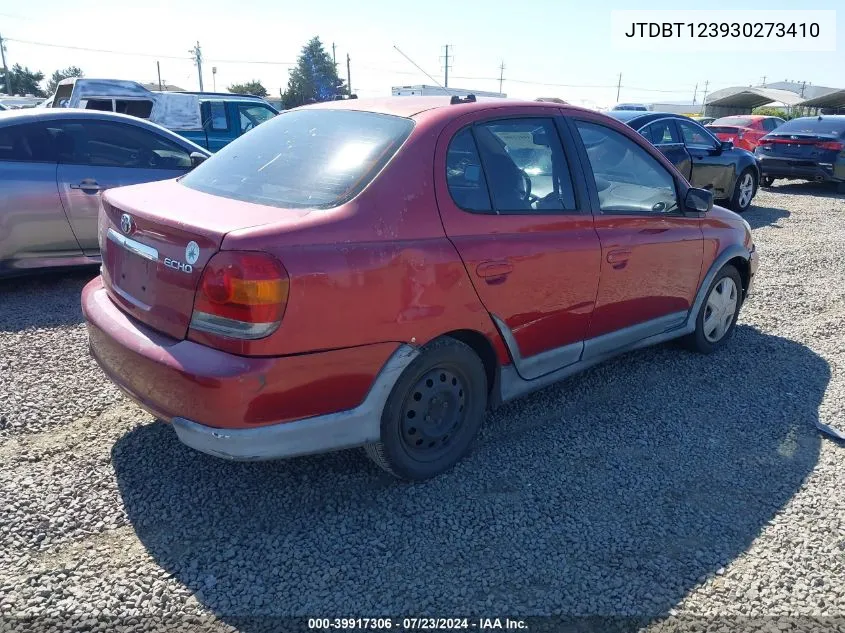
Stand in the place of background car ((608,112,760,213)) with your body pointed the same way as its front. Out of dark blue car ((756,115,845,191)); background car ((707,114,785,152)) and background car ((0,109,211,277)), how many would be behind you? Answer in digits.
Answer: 1

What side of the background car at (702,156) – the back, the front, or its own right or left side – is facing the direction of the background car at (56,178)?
back

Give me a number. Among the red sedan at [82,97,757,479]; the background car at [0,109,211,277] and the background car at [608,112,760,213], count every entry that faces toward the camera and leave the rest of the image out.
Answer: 0

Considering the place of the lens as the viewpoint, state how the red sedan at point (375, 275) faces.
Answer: facing away from the viewer and to the right of the viewer

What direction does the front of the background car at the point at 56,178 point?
to the viewer's right

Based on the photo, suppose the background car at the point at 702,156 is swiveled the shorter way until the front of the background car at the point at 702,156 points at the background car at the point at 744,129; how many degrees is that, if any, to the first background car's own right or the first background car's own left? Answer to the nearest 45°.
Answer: approximately 45° to the first background car's own left

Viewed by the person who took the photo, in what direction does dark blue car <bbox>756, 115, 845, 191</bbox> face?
facing away from the viewer and to the right of the viewer

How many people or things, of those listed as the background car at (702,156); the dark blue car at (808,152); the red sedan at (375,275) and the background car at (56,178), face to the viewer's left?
0

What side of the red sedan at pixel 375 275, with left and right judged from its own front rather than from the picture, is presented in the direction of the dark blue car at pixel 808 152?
front

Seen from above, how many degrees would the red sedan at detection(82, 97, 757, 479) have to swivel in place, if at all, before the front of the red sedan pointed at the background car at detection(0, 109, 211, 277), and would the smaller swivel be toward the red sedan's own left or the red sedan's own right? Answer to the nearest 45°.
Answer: approximately 90° to the red sedan's own left

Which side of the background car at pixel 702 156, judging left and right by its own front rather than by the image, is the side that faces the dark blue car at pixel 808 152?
front

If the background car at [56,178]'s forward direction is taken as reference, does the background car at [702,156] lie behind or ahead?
ahead

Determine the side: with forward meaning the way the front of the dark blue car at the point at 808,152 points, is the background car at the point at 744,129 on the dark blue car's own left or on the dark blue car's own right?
on the dark blue car's own left
